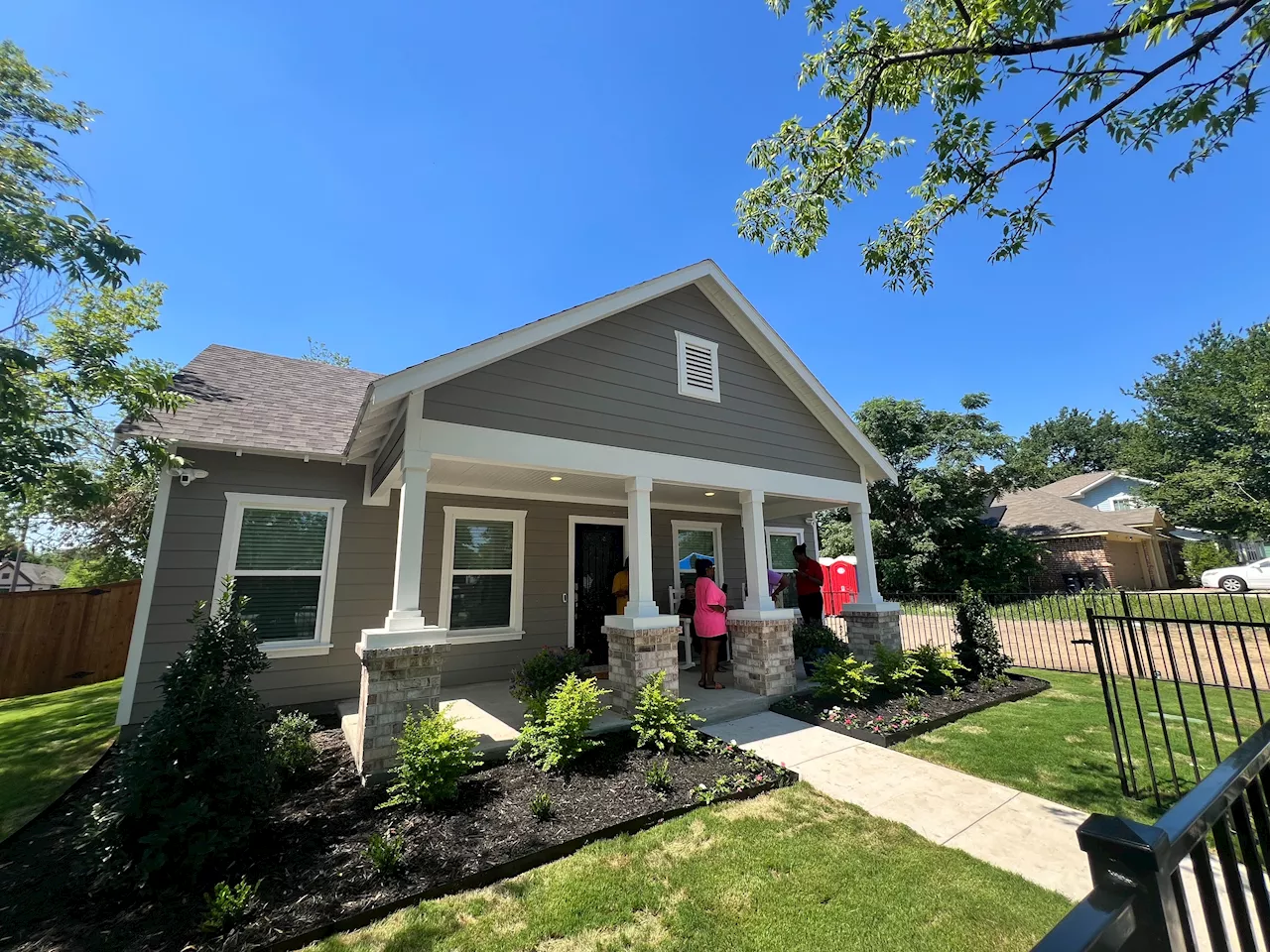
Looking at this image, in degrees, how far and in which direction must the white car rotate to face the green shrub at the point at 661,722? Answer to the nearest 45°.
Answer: approximately 90° to its left

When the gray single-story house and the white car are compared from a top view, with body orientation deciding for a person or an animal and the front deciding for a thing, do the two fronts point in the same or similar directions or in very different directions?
very different directions

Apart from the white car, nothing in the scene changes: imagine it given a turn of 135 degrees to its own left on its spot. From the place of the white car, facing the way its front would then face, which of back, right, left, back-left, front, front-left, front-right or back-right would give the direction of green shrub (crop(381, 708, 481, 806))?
front-right

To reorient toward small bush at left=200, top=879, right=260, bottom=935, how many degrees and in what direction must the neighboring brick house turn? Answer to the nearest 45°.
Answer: approximately 45° to its right

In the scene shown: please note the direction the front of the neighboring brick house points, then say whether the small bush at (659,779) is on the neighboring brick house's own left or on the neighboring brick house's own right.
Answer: on the neighboring brick house's own right

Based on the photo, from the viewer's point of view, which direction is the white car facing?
to the viewer's left

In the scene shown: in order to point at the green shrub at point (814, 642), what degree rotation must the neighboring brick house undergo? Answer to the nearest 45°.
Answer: approximately 45° to its right

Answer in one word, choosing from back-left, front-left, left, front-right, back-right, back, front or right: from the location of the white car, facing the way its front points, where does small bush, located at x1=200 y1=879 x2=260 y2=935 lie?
left

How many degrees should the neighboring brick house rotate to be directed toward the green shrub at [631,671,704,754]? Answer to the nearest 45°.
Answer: approximately 45° to its right

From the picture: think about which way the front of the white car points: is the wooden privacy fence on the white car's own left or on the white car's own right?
on the white car's own left

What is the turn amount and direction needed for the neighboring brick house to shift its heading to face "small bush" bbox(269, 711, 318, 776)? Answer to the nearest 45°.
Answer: approximately 45° to its right

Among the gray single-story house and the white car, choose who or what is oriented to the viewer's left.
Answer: the white car
